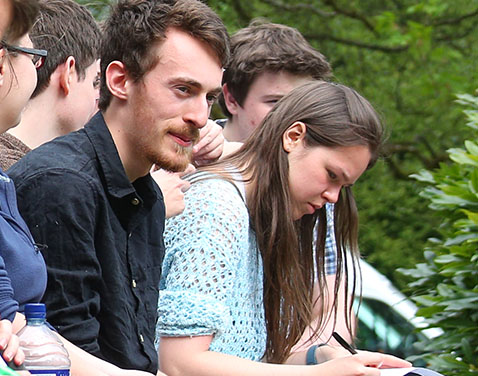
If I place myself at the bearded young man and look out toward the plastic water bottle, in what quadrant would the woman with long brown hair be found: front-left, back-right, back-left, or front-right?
back-left

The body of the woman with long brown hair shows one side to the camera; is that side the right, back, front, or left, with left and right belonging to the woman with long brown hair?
right

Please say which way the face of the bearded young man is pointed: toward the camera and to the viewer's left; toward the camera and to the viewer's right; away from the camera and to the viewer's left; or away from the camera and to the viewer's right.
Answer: toward the camera and to the viewer's right

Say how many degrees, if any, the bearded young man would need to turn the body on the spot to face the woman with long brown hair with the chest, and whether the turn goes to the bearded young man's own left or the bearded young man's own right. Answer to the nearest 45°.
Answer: approximately 90° to the bearded young man's own left

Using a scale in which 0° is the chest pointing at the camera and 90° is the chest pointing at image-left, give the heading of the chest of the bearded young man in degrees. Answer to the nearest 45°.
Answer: approximately 315°
